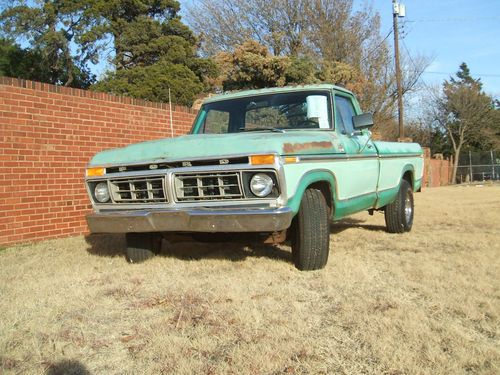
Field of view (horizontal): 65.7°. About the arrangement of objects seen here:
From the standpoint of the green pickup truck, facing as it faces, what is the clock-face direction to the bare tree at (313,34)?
The bare tree is roughly at 5 o'clock from the green pickup truck.

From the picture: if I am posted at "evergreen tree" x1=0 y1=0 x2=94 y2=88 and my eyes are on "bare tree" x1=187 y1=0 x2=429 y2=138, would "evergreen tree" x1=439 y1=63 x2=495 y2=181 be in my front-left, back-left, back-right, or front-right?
front-left

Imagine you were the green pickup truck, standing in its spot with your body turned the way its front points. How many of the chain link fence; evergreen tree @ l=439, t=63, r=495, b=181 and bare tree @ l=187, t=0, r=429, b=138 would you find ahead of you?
0

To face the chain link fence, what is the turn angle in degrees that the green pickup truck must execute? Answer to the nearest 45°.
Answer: approximately 180°

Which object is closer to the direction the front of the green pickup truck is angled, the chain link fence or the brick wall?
the brick wall

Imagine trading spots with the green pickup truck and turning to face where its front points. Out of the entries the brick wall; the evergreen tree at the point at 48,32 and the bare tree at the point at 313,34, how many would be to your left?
0

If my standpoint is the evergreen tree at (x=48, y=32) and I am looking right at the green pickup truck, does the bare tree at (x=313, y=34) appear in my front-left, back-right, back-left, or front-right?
front-left

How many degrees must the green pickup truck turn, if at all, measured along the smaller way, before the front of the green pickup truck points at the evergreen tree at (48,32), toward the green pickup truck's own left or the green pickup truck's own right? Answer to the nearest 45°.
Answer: approximately 90° to the green pickup truck's own right

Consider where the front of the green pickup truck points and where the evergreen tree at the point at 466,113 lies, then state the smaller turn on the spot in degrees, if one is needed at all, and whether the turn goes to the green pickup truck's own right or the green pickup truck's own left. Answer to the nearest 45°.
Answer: approximately 180°

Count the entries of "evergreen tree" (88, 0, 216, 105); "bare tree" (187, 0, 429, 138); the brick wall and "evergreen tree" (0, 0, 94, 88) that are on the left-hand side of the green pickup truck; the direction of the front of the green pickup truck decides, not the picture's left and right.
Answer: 0

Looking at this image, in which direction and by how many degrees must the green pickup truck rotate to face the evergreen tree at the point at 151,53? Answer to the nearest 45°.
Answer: approximately 135° to its right

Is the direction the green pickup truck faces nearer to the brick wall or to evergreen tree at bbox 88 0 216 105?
the brick wall

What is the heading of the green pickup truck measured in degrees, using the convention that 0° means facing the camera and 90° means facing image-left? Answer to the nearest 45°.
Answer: approximately 45°

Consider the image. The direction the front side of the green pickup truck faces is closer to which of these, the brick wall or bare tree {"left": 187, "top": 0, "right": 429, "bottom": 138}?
the brick wall
